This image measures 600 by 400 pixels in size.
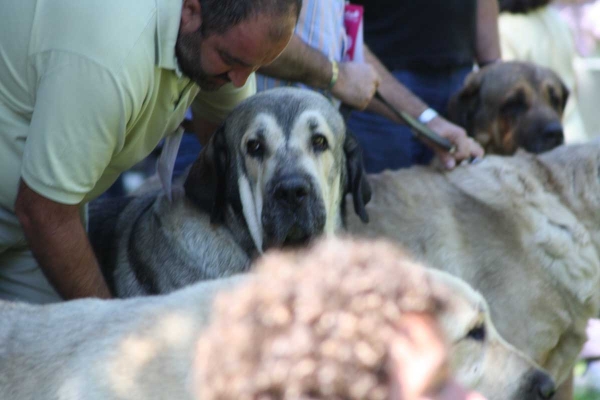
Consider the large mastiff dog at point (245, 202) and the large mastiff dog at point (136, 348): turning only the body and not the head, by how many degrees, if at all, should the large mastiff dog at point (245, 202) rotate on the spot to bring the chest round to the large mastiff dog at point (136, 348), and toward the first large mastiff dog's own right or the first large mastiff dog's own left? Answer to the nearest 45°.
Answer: approximately 45° to the first large mastiff dog's own right

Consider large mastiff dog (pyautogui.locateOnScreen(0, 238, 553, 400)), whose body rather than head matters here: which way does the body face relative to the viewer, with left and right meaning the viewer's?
facing to the right of the viewer

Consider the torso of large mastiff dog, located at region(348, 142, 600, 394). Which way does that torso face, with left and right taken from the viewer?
facing to the right of the viewer

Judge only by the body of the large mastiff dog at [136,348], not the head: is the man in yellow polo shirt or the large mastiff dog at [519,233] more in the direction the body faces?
the large mastiff dog

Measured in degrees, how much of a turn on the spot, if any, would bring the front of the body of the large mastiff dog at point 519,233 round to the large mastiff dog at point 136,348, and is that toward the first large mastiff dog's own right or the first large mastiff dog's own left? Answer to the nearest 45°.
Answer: approximately 135° to the first large mastiff dog's own right

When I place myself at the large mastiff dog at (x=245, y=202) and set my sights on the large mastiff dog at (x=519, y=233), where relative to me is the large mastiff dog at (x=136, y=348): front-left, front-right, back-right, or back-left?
back-right

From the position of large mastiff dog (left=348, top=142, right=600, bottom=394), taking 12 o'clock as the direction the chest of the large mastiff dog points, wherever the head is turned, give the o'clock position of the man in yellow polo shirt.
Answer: The man in yellow polo shirt is roughly at 5 o'clock from the large mastiff dog.

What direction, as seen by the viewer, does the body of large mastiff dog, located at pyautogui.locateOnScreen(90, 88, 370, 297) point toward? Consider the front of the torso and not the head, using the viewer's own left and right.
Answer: facing the viewer and to the right of the viewer

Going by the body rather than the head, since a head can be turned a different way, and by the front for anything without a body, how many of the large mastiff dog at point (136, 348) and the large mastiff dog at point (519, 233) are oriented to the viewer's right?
2
